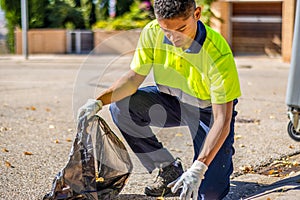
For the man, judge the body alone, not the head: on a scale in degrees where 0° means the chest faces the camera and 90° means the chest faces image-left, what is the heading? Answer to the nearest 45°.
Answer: approximately 45°

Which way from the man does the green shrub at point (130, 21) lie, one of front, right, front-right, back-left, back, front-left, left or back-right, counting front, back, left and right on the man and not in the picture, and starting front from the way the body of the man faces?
back-right
